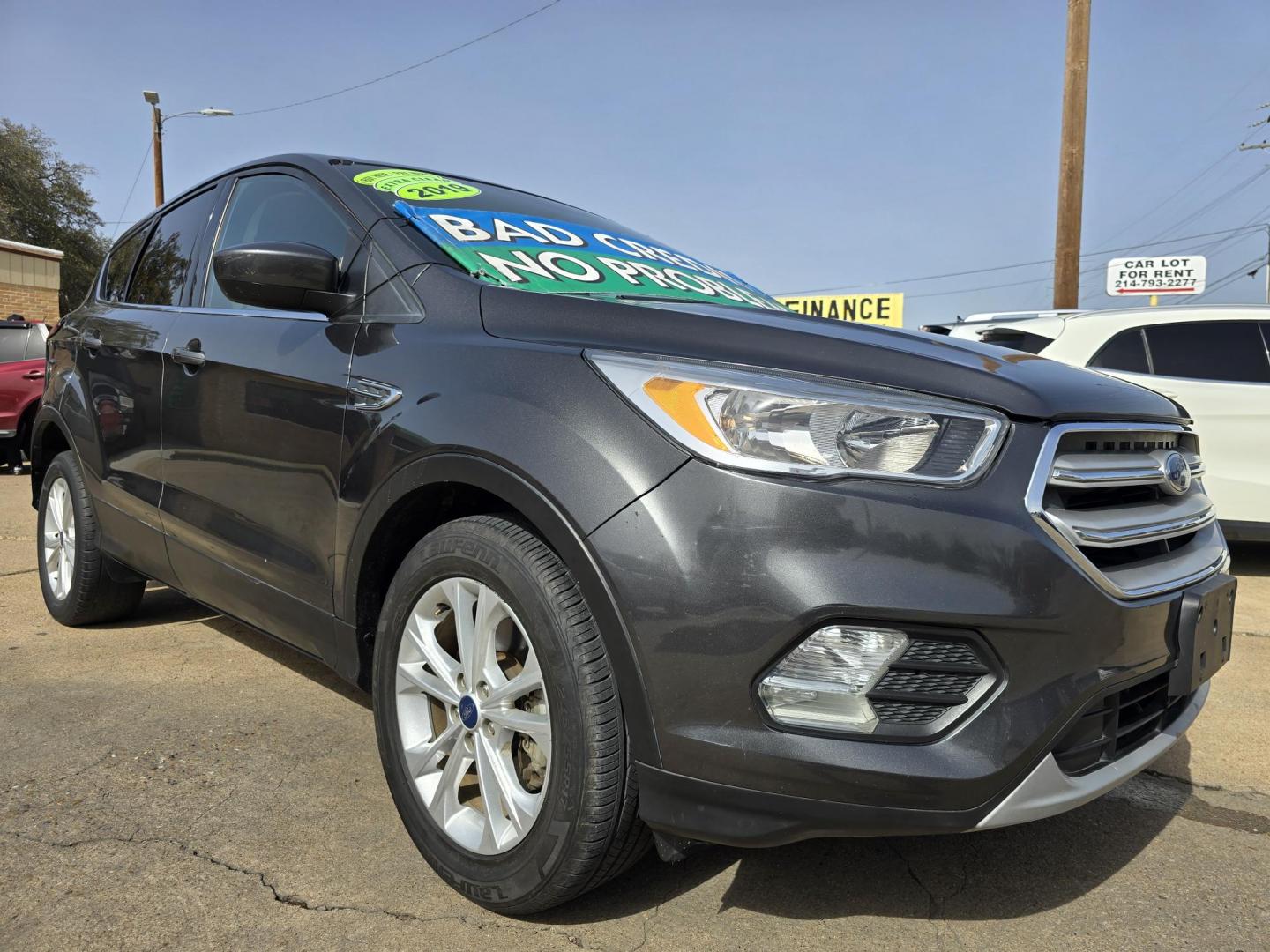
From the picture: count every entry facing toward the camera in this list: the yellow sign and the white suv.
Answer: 1

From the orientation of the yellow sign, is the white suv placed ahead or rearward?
ahead

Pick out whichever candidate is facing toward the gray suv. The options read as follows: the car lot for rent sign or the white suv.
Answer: the car lot for rent sign

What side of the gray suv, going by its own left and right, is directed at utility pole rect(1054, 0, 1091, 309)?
left

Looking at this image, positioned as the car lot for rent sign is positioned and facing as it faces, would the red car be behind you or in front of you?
in front

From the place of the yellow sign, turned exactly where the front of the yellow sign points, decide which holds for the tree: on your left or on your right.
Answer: on your right

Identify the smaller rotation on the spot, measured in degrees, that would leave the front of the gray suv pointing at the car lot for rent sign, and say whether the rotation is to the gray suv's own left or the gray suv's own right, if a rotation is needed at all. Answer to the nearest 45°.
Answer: approximately 90° to the gray suv's own left

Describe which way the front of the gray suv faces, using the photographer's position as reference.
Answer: facing the viewer and to the right of the viewer

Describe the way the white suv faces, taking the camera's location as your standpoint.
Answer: facing away from the viewer and to the right of the viewer

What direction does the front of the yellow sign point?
toward the camera

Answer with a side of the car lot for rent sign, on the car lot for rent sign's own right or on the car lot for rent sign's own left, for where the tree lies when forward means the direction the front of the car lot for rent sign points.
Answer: on the car lot for rent sign's own right

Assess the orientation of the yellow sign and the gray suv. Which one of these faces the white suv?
the yellow sign

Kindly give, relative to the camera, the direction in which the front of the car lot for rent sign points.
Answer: facing the viewer

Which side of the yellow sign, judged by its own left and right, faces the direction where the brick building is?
right
